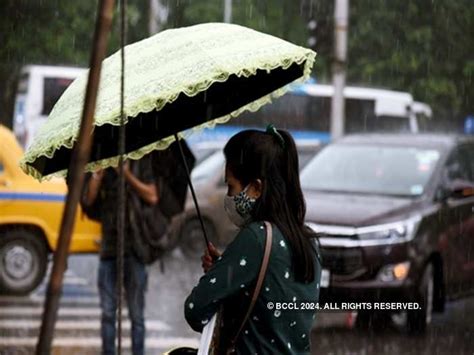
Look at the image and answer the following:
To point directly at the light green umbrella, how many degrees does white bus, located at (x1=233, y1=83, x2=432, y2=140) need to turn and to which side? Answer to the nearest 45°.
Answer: approximately 90° to its right

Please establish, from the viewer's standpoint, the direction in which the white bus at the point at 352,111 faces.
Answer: facing to the right of the viewer

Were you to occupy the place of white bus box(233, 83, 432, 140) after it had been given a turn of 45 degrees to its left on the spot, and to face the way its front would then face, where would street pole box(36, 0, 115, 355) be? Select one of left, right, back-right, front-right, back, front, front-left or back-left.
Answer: back-right

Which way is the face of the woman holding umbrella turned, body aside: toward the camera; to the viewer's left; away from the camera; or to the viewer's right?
to the viewer's left
